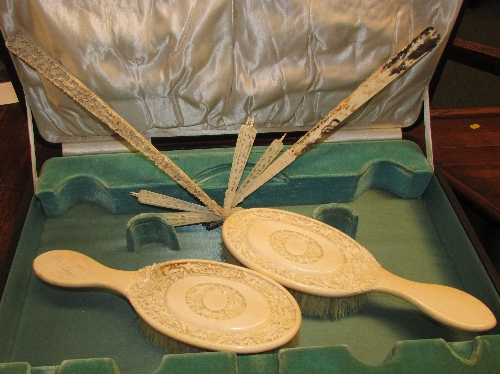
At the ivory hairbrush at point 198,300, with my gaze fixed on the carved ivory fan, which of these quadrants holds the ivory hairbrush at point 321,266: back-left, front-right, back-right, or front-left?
front-right

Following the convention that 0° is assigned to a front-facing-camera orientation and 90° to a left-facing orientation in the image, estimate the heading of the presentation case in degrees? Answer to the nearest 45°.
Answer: approximately 0°
